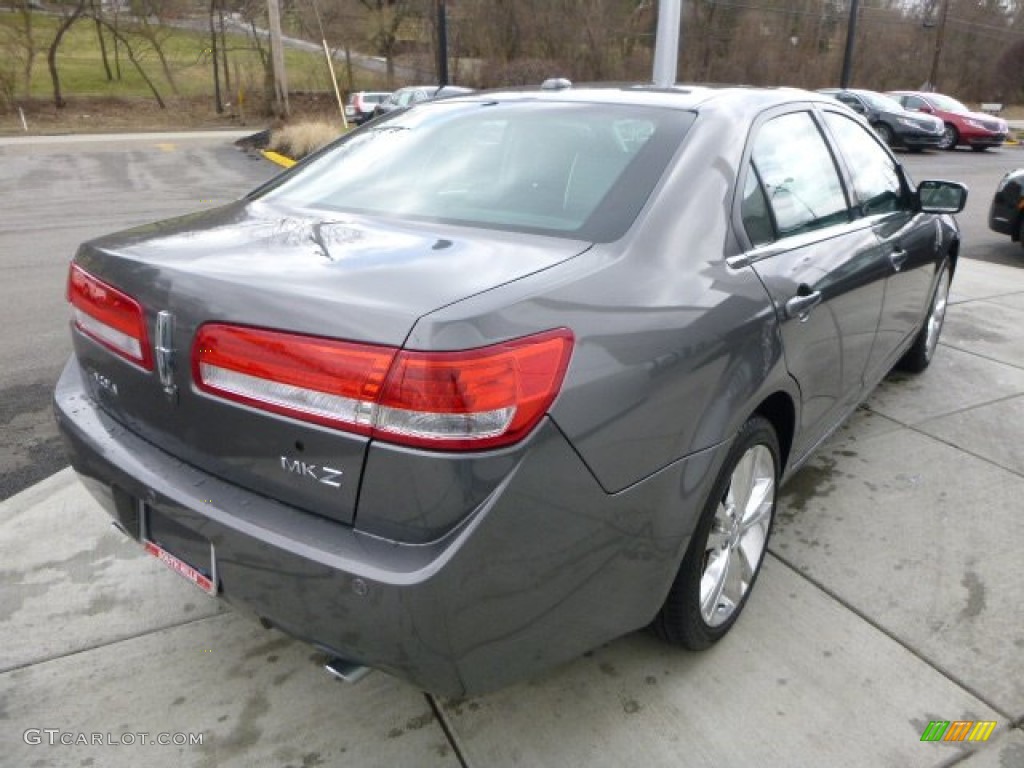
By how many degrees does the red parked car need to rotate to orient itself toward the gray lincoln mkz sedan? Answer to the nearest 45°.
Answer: approximately 45° to its right

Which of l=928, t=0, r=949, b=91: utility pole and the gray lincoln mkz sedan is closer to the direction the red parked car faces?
the gray lincoln mkz sedan

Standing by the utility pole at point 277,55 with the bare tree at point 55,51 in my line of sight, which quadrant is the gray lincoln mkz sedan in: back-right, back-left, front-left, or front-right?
back-left

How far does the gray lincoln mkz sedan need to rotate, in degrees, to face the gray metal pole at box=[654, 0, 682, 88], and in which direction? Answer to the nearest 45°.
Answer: approximately 45° to its left

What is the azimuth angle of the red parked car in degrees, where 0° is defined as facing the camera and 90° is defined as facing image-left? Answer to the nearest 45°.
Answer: approximately 315°

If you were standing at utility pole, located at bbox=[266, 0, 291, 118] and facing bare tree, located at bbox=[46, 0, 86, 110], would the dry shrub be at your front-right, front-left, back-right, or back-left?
back-left

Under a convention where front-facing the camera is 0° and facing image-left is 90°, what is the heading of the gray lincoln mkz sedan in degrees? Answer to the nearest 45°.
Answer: approximately 225°

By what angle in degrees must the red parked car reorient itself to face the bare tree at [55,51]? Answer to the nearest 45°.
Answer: approximately 135° to its right

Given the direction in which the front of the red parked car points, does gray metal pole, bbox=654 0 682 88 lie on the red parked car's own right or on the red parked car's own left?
on the red parked car's own right

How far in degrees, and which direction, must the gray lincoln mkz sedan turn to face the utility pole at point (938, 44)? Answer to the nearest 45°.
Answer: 0° — it already faces it
